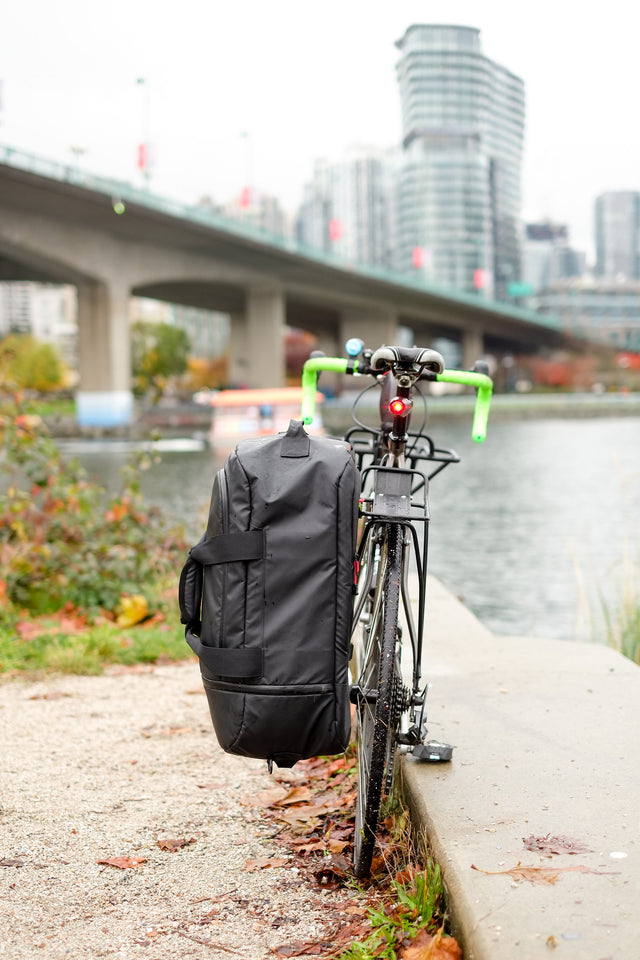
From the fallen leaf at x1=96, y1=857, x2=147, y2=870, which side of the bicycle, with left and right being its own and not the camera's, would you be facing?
left

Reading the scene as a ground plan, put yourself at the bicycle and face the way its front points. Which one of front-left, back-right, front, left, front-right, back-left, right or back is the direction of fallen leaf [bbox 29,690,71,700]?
front-left

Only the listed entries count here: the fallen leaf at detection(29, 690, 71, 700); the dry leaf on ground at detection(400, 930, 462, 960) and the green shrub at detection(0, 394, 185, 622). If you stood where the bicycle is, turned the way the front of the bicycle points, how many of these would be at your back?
1

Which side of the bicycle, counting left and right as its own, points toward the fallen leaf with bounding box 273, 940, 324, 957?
back

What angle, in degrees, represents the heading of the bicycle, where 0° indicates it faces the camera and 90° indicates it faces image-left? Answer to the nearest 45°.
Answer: approximately 180°

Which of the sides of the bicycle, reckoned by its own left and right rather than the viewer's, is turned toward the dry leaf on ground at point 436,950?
back

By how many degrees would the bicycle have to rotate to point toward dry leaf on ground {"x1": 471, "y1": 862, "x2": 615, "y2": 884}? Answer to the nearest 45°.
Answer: approximately 135° to its right
